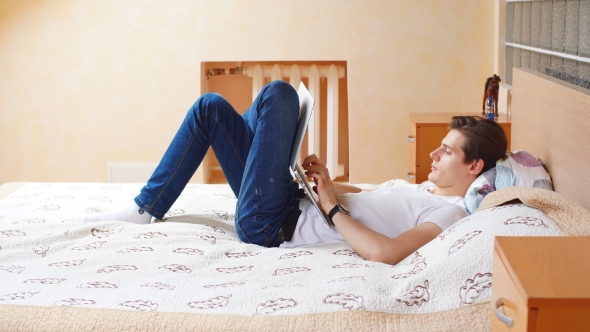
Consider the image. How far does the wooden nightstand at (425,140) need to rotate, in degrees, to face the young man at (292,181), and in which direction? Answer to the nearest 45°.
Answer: approximately 90° to its left

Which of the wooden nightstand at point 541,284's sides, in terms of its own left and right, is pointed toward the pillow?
right

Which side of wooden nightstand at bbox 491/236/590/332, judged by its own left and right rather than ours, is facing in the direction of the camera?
left

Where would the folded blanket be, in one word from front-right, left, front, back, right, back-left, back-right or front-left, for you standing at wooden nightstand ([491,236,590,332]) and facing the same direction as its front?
right

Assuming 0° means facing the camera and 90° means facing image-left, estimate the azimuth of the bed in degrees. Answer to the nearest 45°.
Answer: approximately 90°

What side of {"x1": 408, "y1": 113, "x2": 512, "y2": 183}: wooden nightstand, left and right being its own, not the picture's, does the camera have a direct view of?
left

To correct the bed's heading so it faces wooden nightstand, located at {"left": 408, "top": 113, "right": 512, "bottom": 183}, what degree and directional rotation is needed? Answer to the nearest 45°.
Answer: approximately 90° to its right
